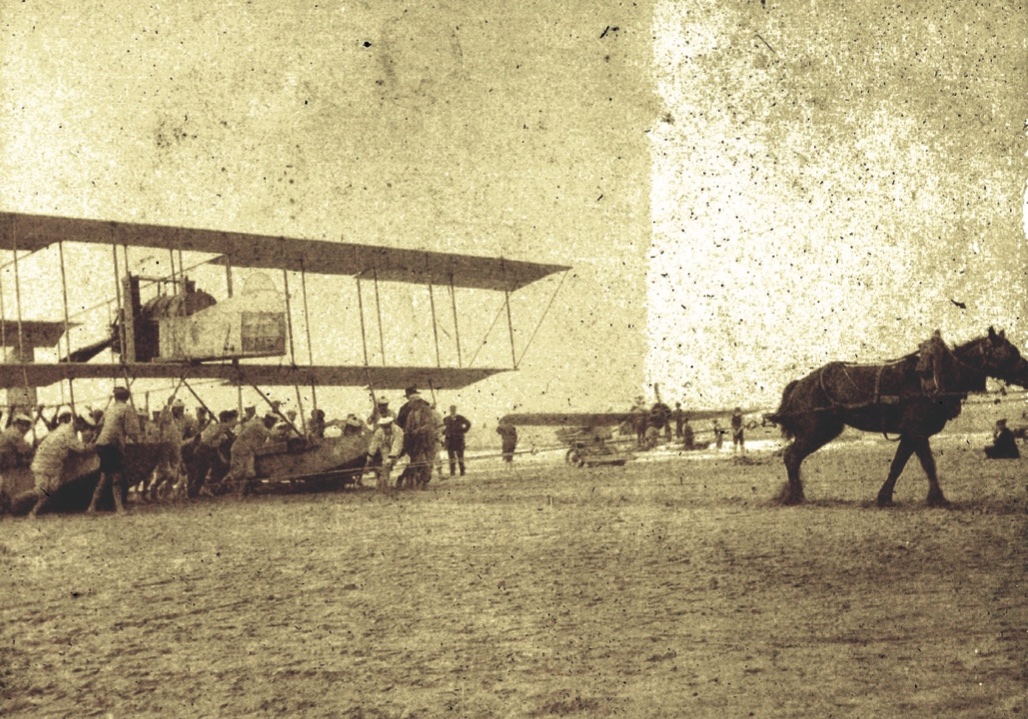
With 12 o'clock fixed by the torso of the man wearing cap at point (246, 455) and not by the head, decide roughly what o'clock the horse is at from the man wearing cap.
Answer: The horse is roughly at 2 o'clock from the man wearing cap.

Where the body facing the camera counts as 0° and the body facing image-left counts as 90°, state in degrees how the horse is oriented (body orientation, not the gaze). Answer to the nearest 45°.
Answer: approximately 270°

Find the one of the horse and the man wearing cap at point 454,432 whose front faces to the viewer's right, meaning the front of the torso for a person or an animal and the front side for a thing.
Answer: the horse

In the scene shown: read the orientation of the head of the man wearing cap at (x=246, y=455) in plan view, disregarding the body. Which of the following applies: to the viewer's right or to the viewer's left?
to the viewer's right

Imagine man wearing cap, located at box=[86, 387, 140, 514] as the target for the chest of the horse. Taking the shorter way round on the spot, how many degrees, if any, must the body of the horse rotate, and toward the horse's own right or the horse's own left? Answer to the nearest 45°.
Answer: approximately 180°

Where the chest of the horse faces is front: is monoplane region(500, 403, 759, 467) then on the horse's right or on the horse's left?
on the horse's left
